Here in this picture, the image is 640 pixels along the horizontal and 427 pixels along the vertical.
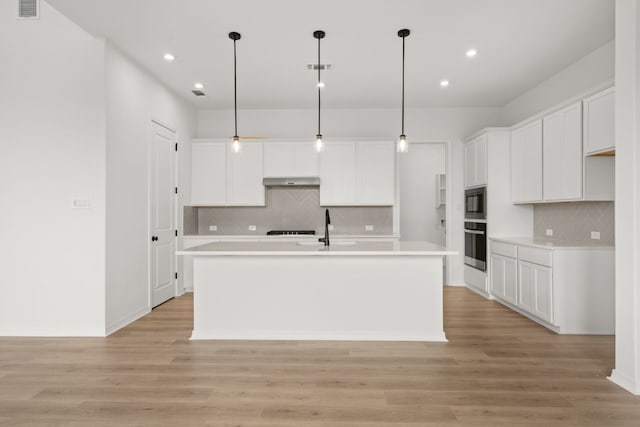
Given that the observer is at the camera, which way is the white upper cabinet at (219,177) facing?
facing the viewer

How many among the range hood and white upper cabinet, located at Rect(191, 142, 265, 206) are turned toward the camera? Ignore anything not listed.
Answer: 2

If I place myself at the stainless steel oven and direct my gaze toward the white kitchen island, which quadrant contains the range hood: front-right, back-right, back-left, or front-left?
front-right

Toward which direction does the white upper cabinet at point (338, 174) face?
toward the camera

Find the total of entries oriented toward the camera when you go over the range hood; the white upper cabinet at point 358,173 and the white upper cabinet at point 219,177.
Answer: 3

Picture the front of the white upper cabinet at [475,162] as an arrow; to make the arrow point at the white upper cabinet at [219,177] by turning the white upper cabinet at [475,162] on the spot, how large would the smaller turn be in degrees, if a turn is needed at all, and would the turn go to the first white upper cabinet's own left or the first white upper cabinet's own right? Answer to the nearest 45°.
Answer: approximately 45° to the first white upper cabinet's own right

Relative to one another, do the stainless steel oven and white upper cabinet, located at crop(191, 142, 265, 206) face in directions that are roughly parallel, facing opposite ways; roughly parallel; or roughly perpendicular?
roughly perpendicular

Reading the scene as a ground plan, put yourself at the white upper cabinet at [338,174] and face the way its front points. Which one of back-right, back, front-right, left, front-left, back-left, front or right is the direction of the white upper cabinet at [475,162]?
left

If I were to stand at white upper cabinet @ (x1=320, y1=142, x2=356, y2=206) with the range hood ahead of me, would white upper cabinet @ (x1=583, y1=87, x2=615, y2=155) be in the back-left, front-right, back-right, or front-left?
back-left

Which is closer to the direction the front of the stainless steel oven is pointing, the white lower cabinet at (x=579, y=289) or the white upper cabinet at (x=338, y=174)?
the white upper cabinet

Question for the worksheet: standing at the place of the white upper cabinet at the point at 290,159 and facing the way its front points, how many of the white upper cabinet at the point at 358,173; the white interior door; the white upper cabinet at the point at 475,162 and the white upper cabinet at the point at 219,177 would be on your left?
2

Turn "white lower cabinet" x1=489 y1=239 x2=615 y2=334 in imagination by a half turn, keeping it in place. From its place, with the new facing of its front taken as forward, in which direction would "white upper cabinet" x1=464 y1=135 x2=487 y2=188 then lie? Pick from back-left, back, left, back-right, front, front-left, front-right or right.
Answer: left

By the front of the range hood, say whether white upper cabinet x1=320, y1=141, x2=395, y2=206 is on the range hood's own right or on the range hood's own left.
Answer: on the range hood's own left

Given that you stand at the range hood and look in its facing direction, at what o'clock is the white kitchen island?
The white kitchen island is roughly at 12 o'clock from the range hood.

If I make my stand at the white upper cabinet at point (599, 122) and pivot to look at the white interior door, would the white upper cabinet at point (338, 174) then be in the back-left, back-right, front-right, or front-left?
front-right

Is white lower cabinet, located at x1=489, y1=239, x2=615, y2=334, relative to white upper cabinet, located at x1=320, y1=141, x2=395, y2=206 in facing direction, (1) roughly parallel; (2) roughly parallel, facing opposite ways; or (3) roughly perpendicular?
roughly perpendicular

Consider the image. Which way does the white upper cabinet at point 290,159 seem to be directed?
toward the camera

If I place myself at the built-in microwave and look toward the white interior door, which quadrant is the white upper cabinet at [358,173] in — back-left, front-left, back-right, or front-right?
front-right

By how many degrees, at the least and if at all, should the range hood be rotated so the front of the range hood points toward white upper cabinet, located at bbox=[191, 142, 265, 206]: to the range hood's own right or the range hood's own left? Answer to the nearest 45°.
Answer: approximately 90° to the range hood's own right

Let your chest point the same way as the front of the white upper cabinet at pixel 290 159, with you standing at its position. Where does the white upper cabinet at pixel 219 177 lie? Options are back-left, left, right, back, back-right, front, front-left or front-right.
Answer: right
